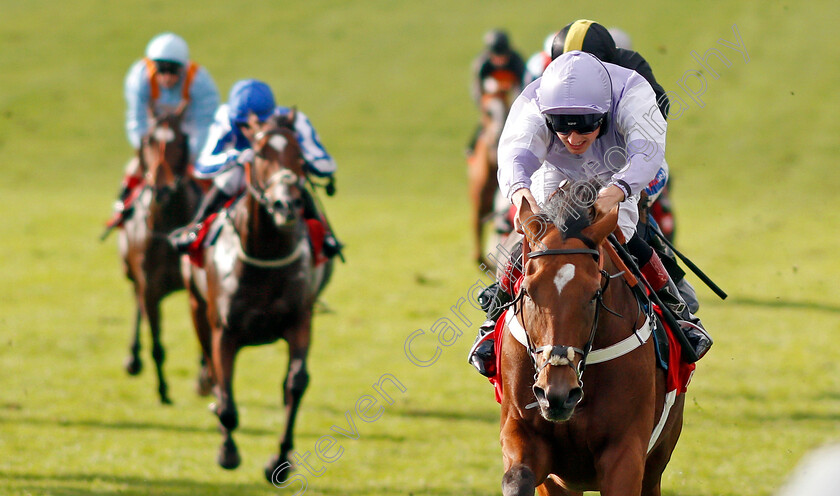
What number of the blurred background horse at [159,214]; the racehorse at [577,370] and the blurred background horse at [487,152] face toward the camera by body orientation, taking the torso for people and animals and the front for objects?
3

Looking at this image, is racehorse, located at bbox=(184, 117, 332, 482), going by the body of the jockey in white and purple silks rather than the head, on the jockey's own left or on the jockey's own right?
on the jockey's own right

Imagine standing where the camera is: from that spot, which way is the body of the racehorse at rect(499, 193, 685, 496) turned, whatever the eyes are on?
toward the camera

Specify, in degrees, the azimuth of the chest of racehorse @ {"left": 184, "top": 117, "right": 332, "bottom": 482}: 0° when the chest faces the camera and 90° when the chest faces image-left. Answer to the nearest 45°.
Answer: approximately 0°

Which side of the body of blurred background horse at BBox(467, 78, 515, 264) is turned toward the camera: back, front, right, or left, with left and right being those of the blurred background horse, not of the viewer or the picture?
front

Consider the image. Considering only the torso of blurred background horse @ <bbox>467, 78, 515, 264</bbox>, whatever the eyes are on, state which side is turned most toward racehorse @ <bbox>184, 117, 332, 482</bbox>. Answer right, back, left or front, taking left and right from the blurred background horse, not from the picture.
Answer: front

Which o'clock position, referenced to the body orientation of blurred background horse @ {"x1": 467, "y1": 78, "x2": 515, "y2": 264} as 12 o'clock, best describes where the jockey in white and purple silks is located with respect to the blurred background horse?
The jockey in white and purple silks is roughly at 12 o'clock from the blurred background horse.

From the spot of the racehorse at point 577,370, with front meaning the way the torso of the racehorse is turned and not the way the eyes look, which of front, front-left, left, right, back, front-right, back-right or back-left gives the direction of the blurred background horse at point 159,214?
back-right
